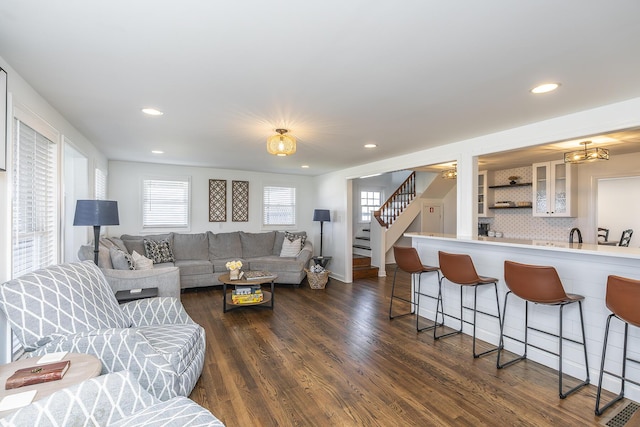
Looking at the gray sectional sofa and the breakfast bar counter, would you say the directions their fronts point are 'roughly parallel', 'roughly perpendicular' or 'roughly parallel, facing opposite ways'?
roughly perpendicular

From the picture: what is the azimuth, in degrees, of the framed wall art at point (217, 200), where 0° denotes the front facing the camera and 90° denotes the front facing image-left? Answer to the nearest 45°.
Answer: approximately 0°

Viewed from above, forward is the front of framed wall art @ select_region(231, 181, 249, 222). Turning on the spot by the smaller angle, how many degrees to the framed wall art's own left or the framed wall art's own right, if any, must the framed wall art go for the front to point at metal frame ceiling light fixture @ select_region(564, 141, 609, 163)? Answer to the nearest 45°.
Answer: approximately 45° to the framed wall art's own left

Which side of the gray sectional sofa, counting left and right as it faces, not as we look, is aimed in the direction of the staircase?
left

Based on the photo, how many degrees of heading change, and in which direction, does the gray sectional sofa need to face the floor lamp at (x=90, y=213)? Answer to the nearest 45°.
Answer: approximately 45° to its right

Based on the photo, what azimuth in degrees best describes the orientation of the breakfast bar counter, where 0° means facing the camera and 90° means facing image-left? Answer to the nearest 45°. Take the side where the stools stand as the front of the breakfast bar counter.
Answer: approximately 45°

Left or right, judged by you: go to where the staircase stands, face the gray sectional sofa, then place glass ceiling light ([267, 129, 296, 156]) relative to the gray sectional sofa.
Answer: left

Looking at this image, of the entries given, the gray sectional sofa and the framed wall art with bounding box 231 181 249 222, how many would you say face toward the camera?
2

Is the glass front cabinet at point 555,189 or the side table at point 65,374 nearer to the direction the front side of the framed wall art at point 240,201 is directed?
the side table

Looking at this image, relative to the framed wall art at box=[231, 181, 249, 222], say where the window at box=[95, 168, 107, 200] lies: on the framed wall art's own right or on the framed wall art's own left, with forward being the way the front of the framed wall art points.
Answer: on the framed wall art's own right

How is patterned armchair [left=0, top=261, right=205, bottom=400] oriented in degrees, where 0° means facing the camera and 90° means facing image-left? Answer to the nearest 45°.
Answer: approximately 315°
